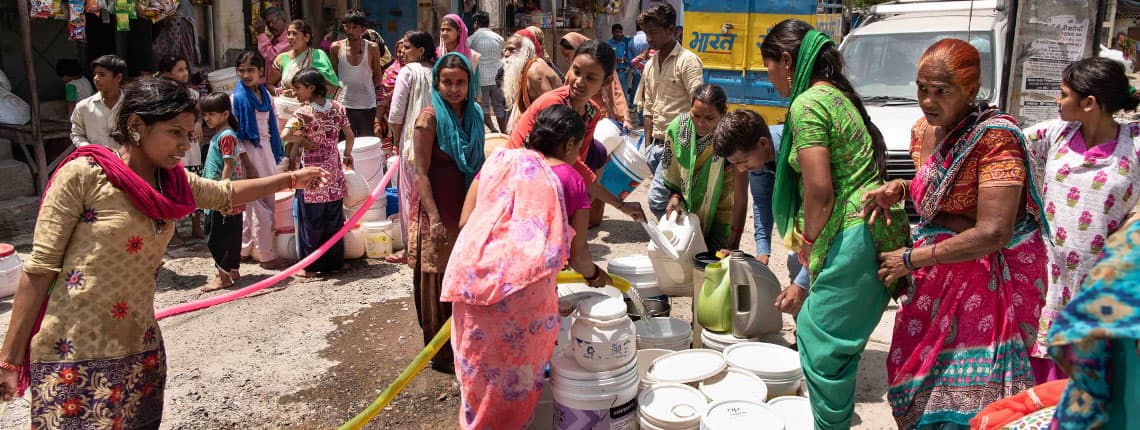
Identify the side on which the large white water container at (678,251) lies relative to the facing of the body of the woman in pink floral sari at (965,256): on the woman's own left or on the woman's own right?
on the woman's own right

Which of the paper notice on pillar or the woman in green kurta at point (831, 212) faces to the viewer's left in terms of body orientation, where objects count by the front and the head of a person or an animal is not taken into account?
the woman in green kurta

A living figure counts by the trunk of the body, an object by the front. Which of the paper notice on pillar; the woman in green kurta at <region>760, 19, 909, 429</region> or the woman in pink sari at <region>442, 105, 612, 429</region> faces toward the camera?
the paper notice on pillar

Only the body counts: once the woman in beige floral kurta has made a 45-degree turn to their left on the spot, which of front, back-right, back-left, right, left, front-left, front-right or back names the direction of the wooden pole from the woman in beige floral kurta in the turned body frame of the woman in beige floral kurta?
left

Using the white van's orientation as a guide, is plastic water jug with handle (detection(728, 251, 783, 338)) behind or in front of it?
in front

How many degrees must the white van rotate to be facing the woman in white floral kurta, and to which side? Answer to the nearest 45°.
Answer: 0° — it already faces them

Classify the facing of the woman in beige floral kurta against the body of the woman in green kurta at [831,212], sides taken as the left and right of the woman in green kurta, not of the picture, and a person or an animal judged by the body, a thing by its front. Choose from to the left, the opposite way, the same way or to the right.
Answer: the opposite way

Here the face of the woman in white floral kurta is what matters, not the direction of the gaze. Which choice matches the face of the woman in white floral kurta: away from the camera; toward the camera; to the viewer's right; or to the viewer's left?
to the viewer's left

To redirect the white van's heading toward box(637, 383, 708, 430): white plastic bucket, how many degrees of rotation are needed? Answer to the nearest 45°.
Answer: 0° — it already faces it

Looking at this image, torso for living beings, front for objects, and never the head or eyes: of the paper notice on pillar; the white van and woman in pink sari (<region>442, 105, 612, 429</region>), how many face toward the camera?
2

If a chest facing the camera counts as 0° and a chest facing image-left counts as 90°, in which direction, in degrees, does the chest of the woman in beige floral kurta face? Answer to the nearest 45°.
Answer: approximately 315°

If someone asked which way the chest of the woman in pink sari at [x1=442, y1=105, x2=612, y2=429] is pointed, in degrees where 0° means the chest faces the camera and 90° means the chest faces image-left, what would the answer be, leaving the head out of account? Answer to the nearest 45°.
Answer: approximately 225°
